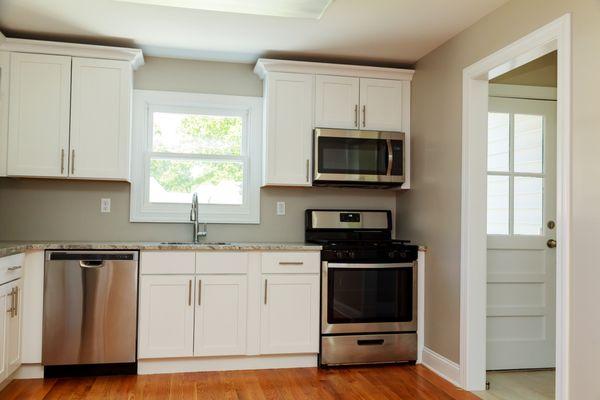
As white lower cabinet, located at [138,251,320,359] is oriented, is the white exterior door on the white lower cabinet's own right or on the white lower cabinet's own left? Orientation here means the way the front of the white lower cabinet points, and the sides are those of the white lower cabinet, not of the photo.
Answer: on the white lower cabinet's own left

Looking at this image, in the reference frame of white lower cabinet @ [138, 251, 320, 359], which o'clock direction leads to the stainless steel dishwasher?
The stainless steel dishwasher is roughly at 3 o'clock from the white lower cabinet.

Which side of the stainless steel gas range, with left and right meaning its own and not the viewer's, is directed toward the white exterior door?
left

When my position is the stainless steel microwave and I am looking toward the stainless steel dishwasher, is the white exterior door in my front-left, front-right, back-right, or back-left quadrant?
back-left

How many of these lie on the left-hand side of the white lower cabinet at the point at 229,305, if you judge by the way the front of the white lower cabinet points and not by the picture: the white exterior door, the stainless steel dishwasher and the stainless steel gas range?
2

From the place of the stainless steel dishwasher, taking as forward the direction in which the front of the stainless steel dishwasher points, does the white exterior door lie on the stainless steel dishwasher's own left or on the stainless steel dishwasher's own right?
on the stainless steel dishwasher's own left

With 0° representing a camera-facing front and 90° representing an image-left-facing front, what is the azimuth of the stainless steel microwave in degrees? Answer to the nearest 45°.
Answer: approximately 0°

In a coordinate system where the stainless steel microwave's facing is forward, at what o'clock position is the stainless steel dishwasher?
The stainless steel dishwasher is roughly at 2 o'clock from the stainless steel microwave.

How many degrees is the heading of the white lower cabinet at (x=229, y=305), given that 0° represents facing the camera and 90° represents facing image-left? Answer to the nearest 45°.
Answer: approximately 0°

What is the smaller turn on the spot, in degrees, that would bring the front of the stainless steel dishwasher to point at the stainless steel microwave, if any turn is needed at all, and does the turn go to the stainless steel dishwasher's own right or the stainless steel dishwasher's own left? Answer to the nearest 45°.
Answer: approximately 90° to the stainless steel dishwasher's own left
